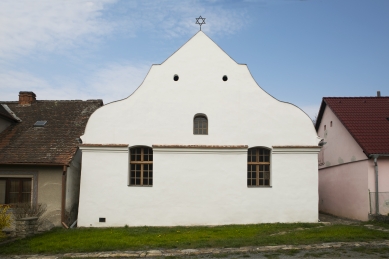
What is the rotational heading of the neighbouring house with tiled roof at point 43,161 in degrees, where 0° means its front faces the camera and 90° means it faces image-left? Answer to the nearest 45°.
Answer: approximately 0°

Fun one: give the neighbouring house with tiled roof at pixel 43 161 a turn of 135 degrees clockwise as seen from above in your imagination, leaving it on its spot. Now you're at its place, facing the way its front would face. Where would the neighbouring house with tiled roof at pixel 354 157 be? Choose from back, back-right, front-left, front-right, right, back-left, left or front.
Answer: back-right
